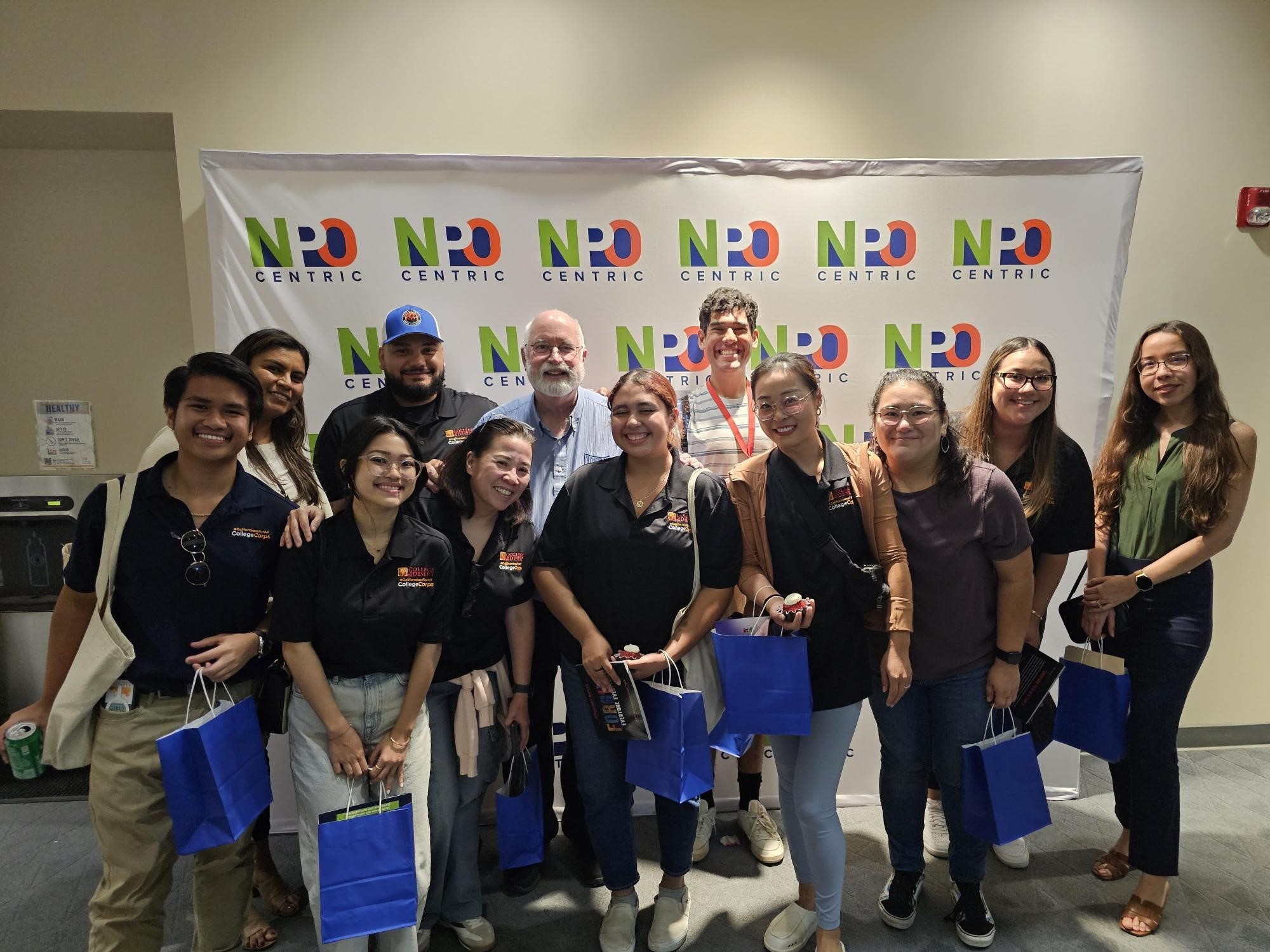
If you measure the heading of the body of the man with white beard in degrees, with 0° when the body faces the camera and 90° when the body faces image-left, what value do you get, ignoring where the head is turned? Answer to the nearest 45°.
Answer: approximately 0°

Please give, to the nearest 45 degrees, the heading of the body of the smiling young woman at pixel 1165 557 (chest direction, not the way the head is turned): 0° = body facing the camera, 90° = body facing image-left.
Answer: approximately 45°

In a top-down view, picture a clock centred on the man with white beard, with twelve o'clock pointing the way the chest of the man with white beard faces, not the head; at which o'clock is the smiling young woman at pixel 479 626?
The smiling young woman is roughly at 1 o'clock from the man with white beard.

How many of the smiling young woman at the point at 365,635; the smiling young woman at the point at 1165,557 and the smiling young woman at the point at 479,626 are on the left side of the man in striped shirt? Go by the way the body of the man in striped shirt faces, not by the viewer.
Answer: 1

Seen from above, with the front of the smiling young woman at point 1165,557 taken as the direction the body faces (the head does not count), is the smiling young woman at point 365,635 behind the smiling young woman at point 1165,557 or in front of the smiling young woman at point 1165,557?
in front

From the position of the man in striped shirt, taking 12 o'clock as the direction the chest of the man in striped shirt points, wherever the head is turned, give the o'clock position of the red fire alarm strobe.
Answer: The red fire alarm strobe is roughly at 8 o'clock from the man in striped shirt.

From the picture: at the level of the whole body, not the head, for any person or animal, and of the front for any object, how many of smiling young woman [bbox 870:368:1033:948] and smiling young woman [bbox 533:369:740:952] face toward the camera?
2
